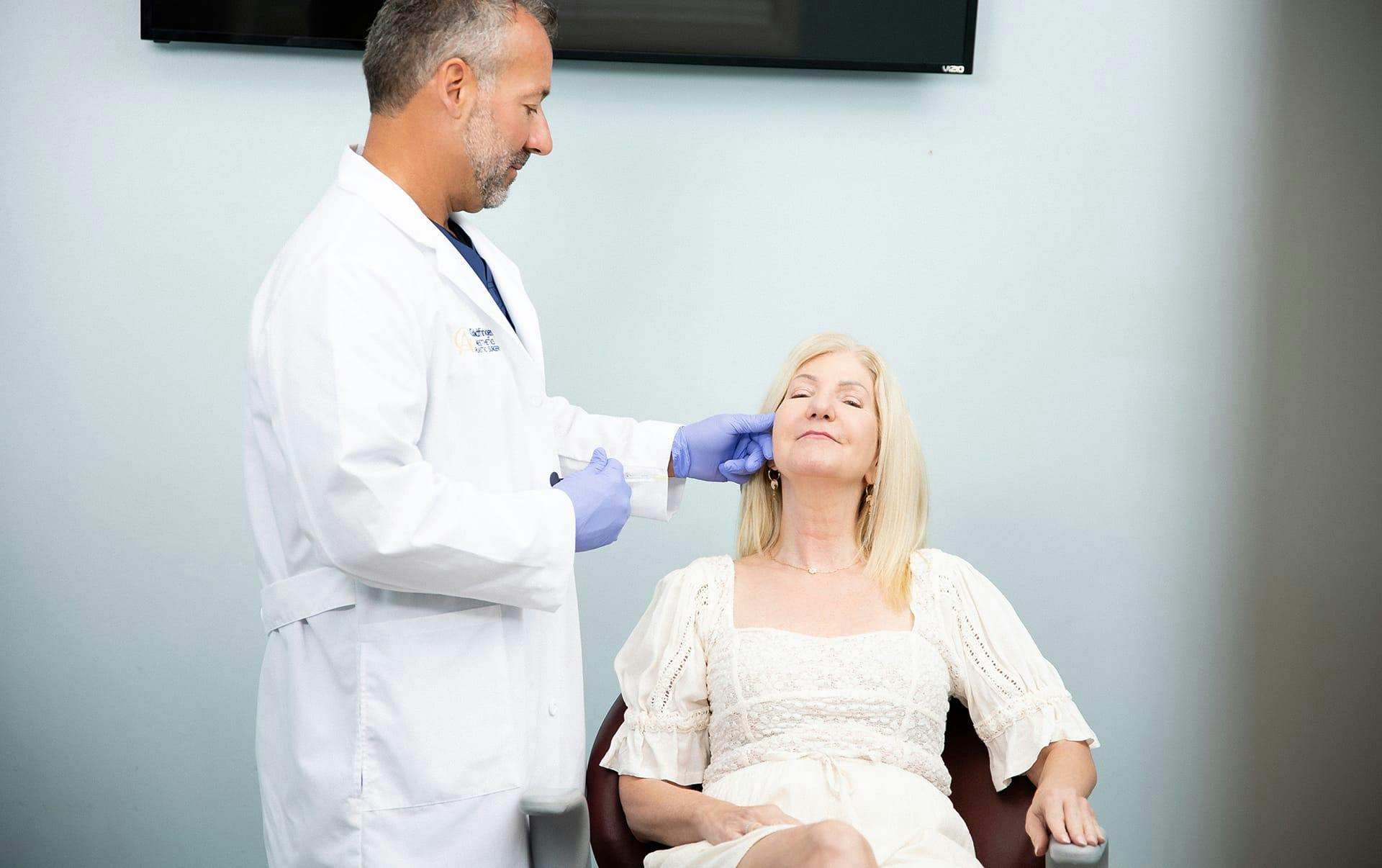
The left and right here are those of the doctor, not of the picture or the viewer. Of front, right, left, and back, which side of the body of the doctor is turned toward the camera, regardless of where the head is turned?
right

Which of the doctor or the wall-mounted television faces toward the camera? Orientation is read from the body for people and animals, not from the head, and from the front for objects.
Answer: the wall-mounted television

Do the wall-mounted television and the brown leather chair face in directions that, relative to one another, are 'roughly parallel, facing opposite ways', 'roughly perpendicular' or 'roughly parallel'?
roughly parallel

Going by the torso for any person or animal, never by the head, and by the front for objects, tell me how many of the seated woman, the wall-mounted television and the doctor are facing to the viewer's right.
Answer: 1

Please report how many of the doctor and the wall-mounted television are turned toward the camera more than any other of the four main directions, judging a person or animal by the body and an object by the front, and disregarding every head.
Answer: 1

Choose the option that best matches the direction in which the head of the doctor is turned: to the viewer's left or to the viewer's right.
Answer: to the viewer's right

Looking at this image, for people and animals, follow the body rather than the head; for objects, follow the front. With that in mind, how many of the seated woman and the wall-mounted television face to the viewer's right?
0

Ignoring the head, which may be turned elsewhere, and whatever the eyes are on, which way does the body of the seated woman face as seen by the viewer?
toward the camera

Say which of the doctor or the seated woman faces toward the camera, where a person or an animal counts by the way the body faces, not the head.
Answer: the seated woman

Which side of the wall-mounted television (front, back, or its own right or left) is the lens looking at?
front

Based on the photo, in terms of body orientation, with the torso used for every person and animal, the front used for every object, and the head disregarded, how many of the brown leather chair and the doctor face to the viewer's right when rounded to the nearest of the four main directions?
1

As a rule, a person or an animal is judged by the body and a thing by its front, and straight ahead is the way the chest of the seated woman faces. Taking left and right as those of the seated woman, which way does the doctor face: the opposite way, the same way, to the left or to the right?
to the left

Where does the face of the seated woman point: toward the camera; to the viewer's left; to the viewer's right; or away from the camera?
toward the camera
